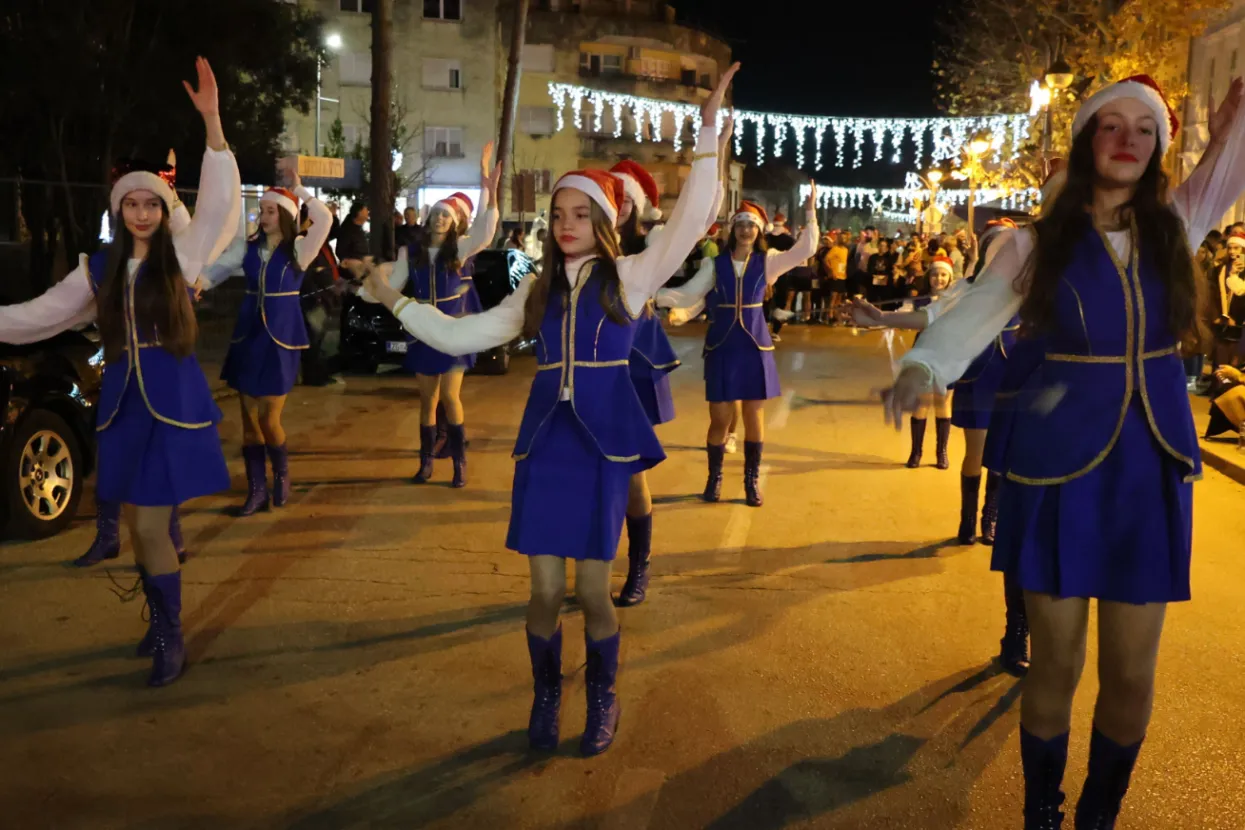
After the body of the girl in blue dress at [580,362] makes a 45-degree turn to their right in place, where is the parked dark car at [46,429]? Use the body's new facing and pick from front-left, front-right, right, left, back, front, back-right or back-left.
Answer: front-right

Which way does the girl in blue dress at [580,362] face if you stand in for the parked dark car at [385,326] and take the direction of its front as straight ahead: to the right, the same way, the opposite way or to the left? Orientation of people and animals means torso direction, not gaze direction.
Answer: the same way

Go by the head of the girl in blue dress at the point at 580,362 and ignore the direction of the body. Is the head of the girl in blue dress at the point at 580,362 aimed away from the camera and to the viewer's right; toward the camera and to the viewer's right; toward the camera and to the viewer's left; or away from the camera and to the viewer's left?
toward the camera and to the viewer's left

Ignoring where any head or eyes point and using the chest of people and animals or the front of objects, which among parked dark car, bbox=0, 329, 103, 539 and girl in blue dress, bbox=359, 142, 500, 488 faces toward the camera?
the girl in blue dress

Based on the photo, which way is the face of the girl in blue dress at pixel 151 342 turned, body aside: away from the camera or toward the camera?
toward the camera

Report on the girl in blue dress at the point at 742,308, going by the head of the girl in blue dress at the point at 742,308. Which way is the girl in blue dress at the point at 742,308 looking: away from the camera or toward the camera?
toward the camera

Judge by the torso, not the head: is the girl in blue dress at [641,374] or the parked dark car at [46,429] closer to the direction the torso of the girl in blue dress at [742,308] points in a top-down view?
the girl in blue dress

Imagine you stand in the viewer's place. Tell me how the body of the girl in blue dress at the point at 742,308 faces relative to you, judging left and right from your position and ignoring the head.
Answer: facing the viewer

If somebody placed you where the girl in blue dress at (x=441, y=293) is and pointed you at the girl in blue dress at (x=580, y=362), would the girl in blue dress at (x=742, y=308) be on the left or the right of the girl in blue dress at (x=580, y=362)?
left

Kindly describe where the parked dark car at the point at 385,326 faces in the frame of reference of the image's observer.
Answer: facing the viewer and to the left of the viewer

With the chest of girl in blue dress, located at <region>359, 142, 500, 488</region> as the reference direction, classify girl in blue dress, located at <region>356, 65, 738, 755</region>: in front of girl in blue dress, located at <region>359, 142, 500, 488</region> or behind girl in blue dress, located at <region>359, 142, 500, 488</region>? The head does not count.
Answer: in front

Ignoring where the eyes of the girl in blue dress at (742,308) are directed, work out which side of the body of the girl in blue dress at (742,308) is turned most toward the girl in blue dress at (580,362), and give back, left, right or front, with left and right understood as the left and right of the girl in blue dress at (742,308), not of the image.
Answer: front

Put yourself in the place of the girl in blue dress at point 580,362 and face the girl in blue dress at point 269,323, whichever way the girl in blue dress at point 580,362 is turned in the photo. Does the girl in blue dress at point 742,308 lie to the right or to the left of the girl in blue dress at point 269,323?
right

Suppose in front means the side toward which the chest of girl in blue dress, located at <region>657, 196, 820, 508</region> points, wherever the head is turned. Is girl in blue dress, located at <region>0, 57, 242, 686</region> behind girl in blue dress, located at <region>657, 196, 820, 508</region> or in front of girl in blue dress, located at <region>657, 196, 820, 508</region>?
in front

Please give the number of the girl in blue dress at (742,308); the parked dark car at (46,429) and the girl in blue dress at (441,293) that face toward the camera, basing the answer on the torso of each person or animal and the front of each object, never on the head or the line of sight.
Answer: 2

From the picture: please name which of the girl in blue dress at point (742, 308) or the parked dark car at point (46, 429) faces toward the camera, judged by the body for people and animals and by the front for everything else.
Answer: the girl in blue dress
